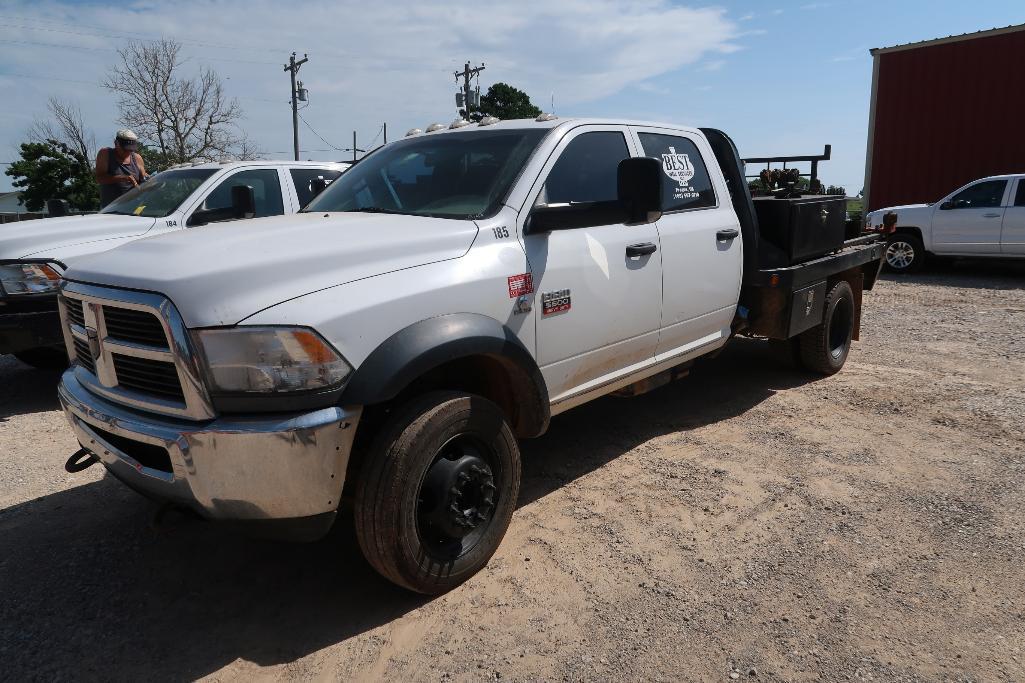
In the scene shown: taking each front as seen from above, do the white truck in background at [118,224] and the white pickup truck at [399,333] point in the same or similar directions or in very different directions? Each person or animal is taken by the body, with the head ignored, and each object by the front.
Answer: same or similar directions

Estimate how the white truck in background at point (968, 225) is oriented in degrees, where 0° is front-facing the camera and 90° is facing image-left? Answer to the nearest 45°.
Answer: approximately 90°

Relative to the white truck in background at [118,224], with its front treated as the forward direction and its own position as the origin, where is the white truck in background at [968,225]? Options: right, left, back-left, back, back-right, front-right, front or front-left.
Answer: back-left

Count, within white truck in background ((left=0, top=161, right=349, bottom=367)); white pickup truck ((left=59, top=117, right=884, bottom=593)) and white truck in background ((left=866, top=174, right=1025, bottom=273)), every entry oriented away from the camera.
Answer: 0

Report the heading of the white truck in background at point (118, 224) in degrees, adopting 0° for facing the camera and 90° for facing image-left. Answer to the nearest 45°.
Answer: approximately 45°

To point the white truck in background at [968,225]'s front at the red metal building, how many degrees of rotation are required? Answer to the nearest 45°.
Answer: approximately 90° to its right

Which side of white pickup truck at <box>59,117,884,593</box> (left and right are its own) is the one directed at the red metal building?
back

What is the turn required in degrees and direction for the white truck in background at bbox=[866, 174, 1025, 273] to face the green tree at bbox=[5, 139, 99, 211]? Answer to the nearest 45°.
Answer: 0° — it already faces it

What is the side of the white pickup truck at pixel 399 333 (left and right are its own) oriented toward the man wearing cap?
right

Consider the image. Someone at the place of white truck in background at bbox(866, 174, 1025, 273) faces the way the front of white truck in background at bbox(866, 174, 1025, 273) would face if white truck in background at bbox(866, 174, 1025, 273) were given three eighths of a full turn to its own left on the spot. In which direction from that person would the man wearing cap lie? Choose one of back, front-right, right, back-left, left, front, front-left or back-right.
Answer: right

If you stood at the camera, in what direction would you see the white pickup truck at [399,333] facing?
facing the viewer and to the left of the viewer

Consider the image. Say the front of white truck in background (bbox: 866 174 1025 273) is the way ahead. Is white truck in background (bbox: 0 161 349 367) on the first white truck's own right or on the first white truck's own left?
on the first white truck's own left

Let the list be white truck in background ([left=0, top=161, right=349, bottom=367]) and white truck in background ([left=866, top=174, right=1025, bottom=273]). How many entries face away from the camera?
0
